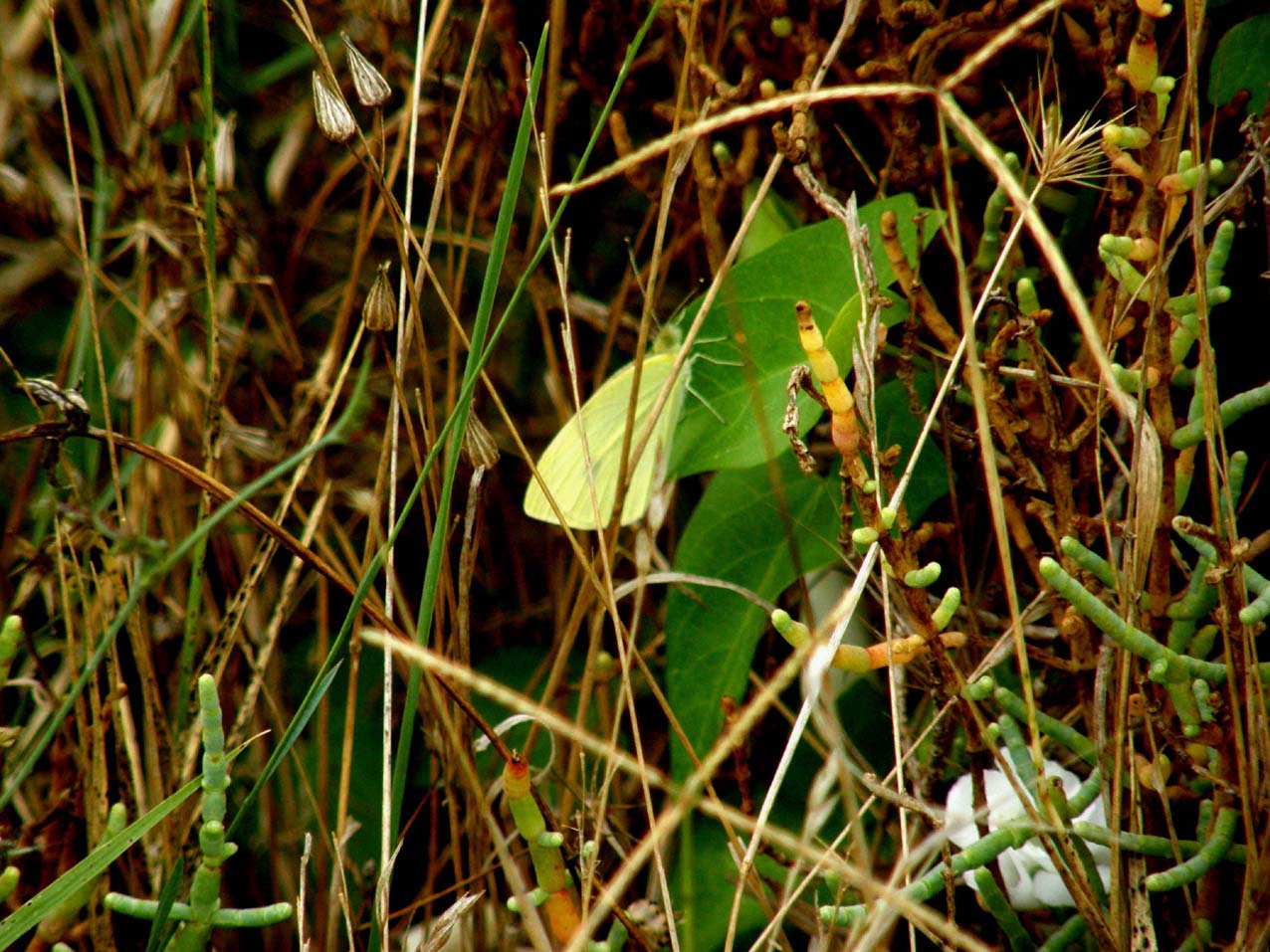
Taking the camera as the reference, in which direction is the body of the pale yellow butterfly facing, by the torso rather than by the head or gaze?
to the viewer's right
